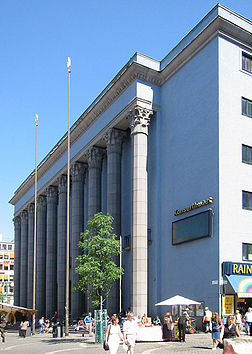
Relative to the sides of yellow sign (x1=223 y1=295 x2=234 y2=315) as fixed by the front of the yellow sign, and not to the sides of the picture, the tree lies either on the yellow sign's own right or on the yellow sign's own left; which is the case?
on the yellow sign's own right

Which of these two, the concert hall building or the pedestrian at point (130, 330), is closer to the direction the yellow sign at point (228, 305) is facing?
the pedestrian

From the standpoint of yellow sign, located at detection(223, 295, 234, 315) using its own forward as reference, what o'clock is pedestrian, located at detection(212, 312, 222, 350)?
The pedestrian is roughly at 12 o'clock from the yellow sign.

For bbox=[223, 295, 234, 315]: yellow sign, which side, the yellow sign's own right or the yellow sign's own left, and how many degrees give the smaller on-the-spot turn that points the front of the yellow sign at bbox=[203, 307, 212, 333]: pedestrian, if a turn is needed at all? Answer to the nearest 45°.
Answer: approximately 45° to the yellow sign's own right

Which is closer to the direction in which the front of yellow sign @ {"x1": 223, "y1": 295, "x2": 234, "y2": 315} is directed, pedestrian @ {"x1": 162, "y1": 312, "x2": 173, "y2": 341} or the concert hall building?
the pedestrian

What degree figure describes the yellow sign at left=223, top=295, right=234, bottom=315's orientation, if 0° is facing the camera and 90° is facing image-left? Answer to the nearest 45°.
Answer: approximately 0°
